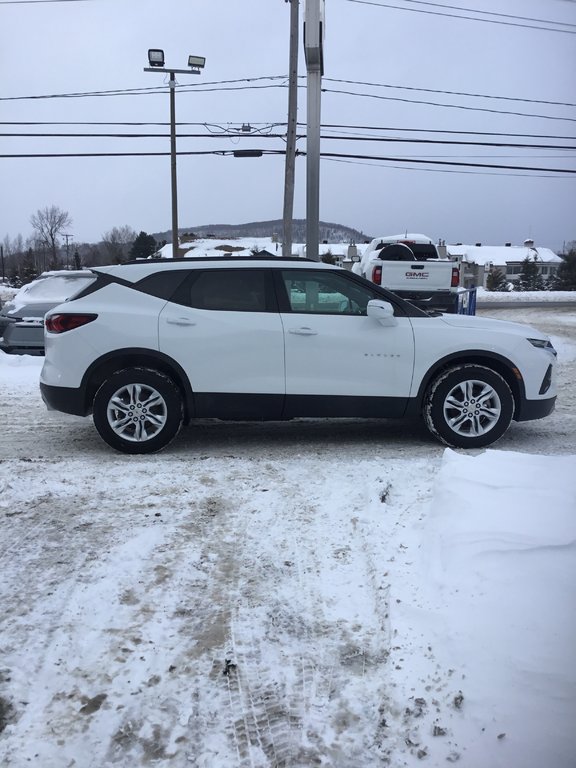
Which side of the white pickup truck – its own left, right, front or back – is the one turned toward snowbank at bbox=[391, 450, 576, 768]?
back

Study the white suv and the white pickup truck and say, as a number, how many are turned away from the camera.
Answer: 1

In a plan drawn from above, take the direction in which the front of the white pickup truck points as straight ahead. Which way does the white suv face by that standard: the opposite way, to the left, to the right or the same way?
to the right

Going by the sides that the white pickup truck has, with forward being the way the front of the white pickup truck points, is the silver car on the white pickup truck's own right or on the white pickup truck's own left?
on the white pickup truck's own left

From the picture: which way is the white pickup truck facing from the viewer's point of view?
away from the camera

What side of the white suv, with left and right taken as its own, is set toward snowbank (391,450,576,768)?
right

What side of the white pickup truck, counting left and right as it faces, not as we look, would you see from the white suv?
back

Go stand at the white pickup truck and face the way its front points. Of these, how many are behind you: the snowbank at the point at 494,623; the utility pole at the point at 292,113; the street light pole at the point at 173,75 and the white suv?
2

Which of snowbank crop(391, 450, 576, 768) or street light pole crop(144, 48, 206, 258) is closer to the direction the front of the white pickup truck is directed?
the street light pole

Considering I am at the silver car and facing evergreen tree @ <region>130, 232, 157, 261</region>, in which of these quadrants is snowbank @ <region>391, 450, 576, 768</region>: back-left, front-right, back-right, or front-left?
back-right

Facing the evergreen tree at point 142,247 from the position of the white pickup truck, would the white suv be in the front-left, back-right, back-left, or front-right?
back-left

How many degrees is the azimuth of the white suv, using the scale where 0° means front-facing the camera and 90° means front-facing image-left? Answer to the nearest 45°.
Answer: approximately 270°
